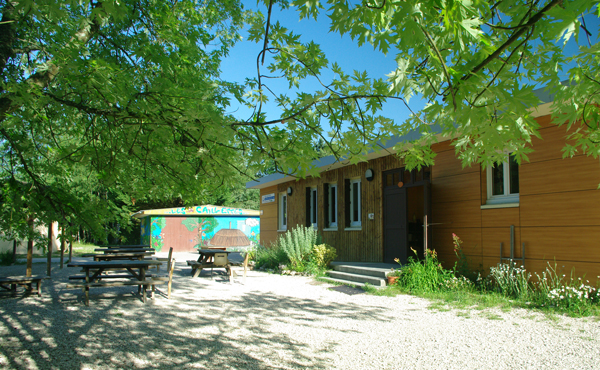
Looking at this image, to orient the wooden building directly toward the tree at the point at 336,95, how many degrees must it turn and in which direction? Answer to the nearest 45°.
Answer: approximately 45° to its left

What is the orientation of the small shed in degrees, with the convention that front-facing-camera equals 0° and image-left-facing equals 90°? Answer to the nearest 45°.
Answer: approximately 0°

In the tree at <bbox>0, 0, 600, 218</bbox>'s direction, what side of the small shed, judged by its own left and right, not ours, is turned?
front

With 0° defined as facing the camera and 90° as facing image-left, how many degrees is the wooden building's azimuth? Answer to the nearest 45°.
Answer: approximately 45°

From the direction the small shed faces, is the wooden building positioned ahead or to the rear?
ahead

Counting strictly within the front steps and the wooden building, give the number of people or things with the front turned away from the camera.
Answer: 0

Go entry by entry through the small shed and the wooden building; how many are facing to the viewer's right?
0
